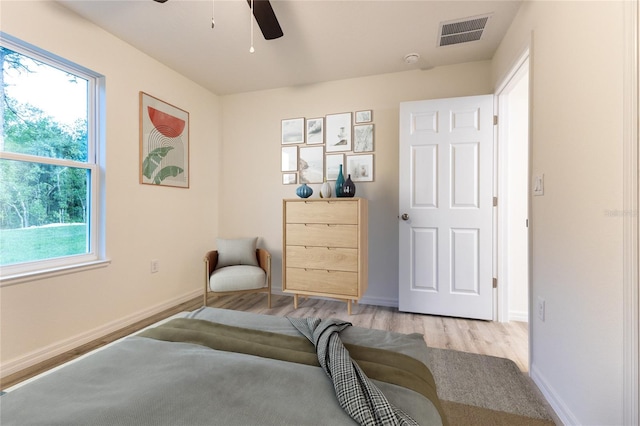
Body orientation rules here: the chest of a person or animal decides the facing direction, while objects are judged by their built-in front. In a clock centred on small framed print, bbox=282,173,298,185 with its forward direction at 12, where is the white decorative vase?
The white decorative vase is roughly at 11 o'clock from the small framed print.

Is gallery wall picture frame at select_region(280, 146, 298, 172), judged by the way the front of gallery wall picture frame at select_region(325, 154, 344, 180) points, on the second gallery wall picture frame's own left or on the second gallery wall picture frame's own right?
on the second gallery wall picture frame's own right

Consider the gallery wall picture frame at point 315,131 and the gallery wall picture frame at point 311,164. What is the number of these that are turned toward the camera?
2

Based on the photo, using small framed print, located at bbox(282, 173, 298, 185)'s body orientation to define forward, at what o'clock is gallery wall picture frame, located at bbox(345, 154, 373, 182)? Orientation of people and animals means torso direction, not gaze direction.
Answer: The gallery wall picture frame is roughly at 10 o'clock from the small framed print.

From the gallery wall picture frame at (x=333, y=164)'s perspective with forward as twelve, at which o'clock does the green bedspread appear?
The green bedspread is roughly at 12 o'clock from the gallery wall picture frame.

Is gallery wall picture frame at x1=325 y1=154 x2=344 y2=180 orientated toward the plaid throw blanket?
yes

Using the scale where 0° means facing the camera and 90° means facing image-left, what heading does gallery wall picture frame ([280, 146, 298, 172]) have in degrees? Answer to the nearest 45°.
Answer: approximately 0°
